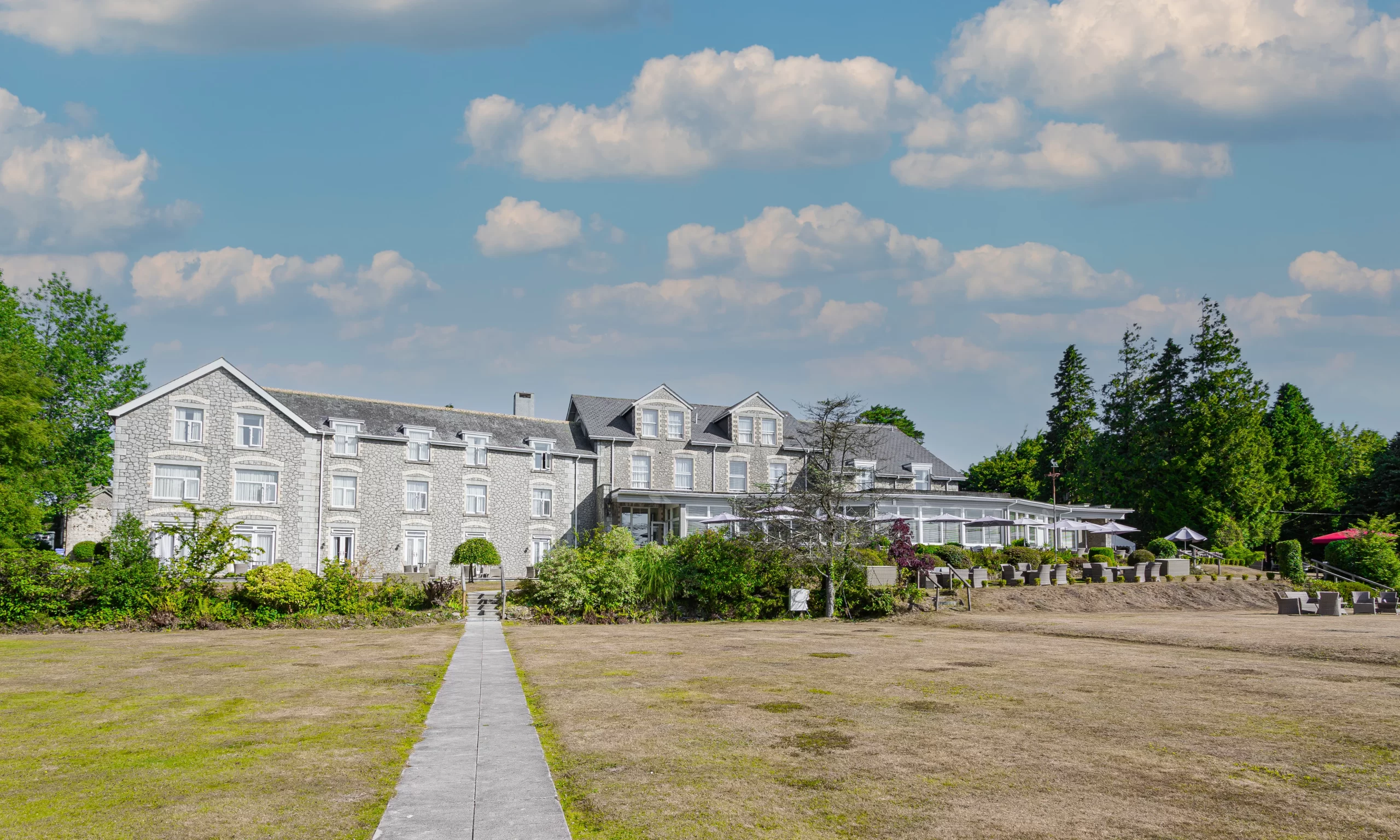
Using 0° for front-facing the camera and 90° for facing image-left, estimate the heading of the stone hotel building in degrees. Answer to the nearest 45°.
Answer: approximately 0°

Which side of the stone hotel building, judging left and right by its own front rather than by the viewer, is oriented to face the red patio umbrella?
left

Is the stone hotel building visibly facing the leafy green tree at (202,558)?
yes

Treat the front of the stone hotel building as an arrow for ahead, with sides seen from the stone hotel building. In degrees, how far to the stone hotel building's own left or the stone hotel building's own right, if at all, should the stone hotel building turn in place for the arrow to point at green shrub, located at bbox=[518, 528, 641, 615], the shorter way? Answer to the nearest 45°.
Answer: approximately 45° to the stone hotel building's own left

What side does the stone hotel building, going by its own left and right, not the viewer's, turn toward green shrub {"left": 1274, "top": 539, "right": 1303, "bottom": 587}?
left

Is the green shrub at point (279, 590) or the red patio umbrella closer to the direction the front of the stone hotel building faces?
the green shrub

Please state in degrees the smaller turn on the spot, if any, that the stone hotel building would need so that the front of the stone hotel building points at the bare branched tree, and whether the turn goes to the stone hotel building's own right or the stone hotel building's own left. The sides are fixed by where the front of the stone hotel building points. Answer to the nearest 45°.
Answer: approximately 45° to the stone hotel building's own left

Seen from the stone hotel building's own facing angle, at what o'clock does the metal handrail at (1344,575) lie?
The metal handrail is roughly at 9 o'clock from the stone hotel building.
